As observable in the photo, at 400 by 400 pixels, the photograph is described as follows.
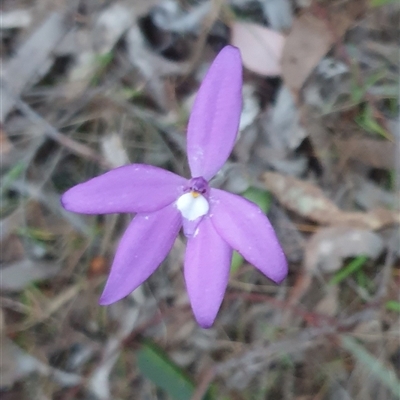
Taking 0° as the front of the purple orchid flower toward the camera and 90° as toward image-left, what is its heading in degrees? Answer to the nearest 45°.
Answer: approximately 0°

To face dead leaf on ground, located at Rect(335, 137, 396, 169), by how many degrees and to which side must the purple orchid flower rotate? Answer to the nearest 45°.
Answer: approximately 135° to its left

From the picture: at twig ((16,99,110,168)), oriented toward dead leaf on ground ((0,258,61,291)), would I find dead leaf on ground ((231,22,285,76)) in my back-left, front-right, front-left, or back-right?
back-left
